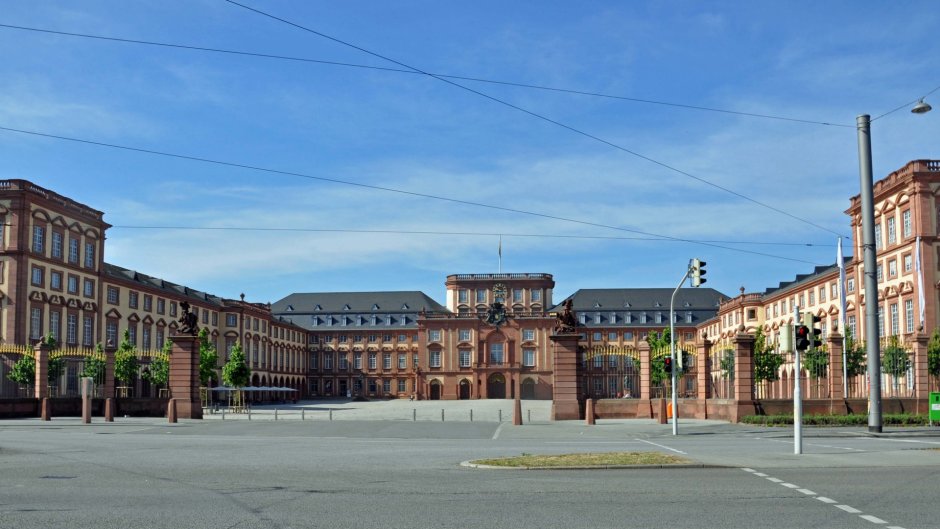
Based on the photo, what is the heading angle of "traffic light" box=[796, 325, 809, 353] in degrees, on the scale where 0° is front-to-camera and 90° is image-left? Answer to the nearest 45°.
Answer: approximately 0°

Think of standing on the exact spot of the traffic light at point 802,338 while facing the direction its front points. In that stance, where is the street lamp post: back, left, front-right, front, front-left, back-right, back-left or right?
back
